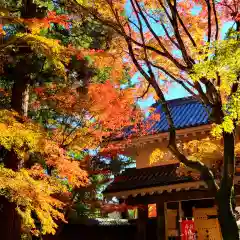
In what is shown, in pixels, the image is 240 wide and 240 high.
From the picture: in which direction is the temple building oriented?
toward the camera

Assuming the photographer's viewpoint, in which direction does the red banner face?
facing the viewer

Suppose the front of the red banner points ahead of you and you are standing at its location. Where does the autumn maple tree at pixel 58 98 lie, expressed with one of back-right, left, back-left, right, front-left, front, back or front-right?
front-right

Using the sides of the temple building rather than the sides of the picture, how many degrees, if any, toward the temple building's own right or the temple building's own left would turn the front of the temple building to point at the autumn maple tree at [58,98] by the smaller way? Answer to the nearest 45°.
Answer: approximately 45° to the temple building's own right
